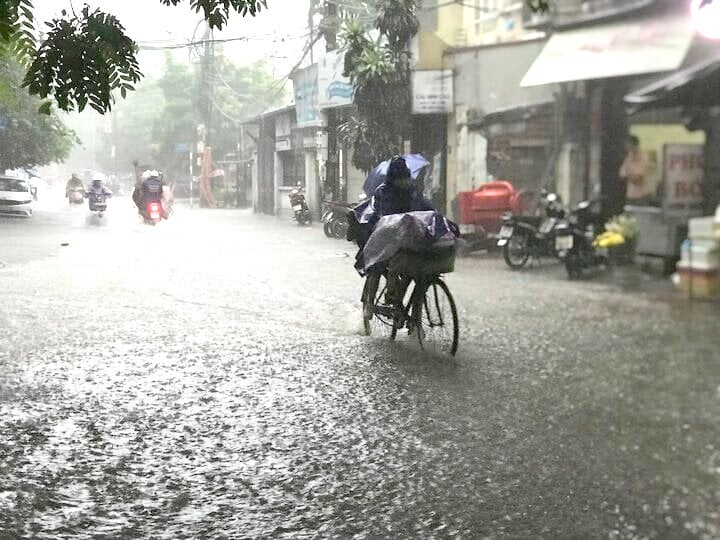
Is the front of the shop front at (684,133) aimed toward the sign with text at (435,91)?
no

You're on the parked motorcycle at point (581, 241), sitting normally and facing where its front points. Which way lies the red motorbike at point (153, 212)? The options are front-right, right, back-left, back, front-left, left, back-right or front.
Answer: left

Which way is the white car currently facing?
toward the camera

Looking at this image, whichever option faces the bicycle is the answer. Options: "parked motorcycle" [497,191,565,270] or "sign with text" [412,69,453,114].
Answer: the sign with text

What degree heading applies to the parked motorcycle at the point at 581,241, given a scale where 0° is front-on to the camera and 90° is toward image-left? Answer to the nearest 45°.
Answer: approximately 225°

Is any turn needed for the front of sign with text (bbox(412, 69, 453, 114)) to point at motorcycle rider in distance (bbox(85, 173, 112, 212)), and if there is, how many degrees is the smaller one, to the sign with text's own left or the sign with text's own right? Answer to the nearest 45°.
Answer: approximately 135° to the sign with text's own right

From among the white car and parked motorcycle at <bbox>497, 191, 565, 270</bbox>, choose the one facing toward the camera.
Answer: the white car

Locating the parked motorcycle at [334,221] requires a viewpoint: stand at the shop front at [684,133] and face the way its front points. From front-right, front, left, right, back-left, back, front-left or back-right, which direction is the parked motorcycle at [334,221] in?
right

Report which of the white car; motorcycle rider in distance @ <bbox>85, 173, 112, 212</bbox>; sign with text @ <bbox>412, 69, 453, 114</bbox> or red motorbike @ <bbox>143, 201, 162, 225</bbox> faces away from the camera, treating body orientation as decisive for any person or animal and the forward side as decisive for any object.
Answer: the red motorbike

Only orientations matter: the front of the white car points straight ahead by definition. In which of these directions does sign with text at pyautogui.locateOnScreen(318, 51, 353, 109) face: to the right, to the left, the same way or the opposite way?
the same way

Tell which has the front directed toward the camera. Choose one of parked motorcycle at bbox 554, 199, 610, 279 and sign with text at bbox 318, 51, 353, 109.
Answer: the sign with text
